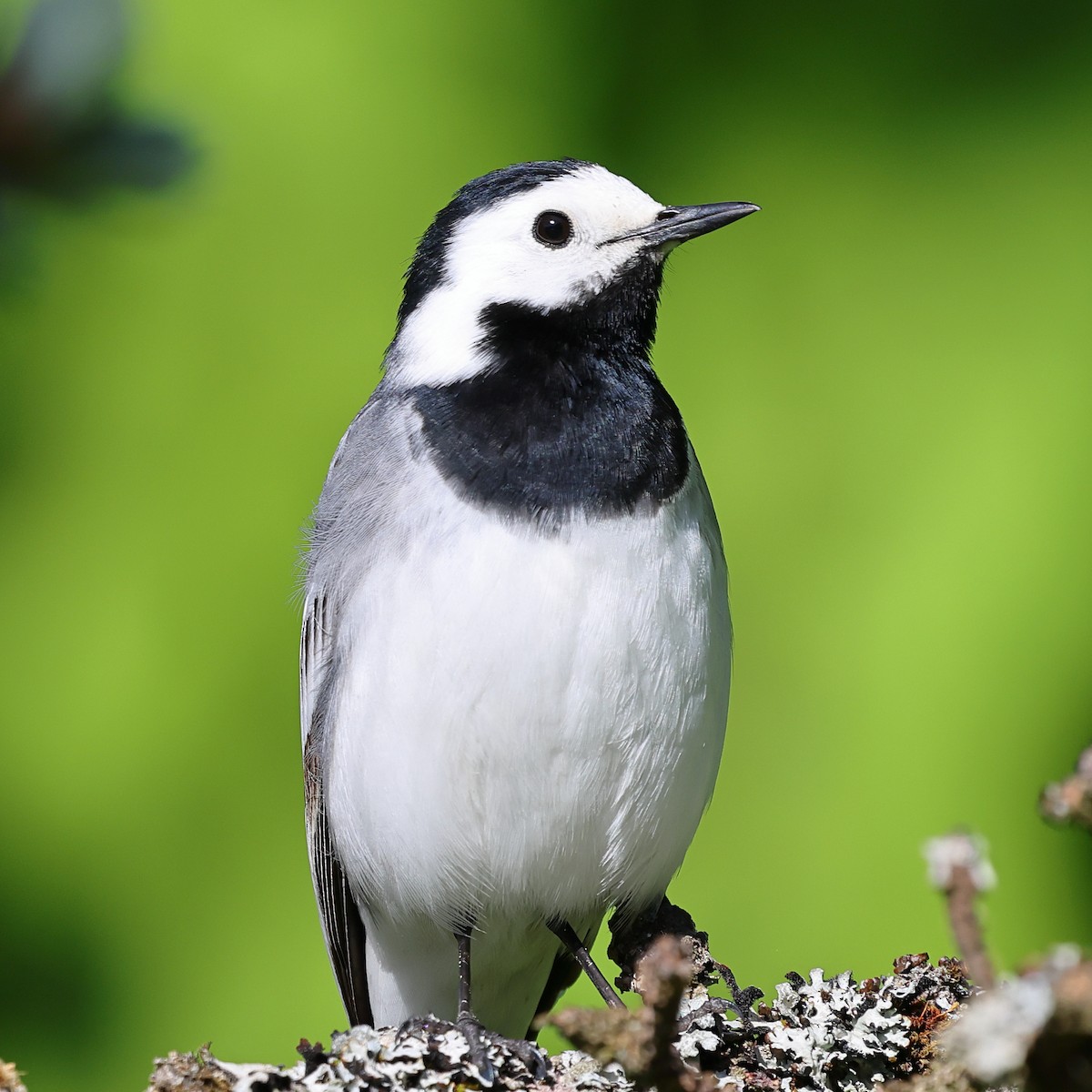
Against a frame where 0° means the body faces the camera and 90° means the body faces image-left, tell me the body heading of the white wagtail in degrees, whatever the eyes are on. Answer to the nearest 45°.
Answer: approximately 315°
